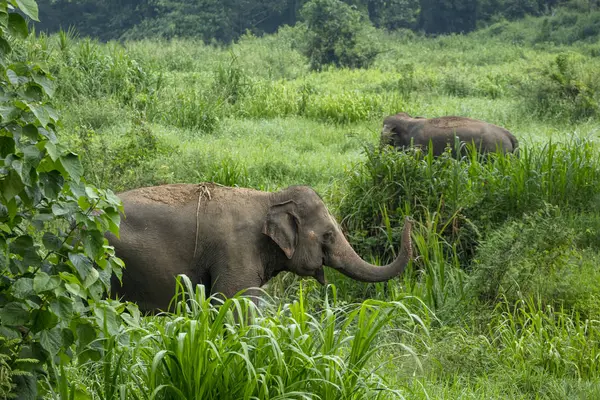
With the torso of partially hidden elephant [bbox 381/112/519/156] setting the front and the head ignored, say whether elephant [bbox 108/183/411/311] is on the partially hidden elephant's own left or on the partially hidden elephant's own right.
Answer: on the partially hidden elephant's own left

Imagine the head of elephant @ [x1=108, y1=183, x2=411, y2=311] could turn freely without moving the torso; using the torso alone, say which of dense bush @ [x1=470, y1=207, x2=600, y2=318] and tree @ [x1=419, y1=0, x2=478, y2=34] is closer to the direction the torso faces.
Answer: the dense bush

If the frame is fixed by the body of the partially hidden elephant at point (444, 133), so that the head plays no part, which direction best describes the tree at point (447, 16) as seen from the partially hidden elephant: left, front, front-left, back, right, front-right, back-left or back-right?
right

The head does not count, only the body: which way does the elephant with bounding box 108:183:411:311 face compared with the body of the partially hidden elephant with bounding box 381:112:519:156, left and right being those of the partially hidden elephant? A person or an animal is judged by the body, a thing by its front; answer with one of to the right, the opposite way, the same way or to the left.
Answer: the opposite way

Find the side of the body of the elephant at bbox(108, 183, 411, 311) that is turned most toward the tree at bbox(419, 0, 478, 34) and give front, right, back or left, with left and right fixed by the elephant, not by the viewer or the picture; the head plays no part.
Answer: left

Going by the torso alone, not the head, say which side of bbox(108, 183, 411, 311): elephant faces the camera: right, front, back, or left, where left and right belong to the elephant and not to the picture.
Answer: right

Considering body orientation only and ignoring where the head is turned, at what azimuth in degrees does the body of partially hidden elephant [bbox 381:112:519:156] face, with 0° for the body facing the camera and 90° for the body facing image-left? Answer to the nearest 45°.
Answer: approximately 90°

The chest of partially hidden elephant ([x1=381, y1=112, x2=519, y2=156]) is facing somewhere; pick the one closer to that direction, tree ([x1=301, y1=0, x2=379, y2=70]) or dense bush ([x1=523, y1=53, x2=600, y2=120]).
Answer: the tree

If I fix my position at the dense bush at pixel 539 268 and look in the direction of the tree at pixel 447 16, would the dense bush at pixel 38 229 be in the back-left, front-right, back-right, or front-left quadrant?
back-left

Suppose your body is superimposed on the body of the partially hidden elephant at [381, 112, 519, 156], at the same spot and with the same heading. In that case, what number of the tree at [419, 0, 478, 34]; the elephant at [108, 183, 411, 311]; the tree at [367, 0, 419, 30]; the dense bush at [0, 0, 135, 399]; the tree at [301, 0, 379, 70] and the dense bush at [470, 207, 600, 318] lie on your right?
3

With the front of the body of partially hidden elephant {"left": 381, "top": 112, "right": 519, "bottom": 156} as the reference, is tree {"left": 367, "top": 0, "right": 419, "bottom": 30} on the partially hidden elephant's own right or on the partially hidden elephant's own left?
on the partially hidden elephant's own right

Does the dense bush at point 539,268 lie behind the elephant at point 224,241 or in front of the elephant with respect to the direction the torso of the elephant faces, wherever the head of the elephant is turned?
in front

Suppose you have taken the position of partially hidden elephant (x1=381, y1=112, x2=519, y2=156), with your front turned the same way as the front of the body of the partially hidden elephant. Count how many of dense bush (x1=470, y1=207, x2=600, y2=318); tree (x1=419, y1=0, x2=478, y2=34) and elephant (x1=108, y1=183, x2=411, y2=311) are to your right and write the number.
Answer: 1

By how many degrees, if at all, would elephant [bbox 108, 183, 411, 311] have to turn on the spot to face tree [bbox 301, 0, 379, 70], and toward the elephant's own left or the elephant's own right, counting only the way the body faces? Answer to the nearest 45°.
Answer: approximately 90° to the elephant's own left

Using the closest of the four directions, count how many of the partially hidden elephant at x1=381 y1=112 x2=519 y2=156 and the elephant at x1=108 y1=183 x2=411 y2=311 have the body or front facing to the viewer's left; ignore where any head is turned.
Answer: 1
